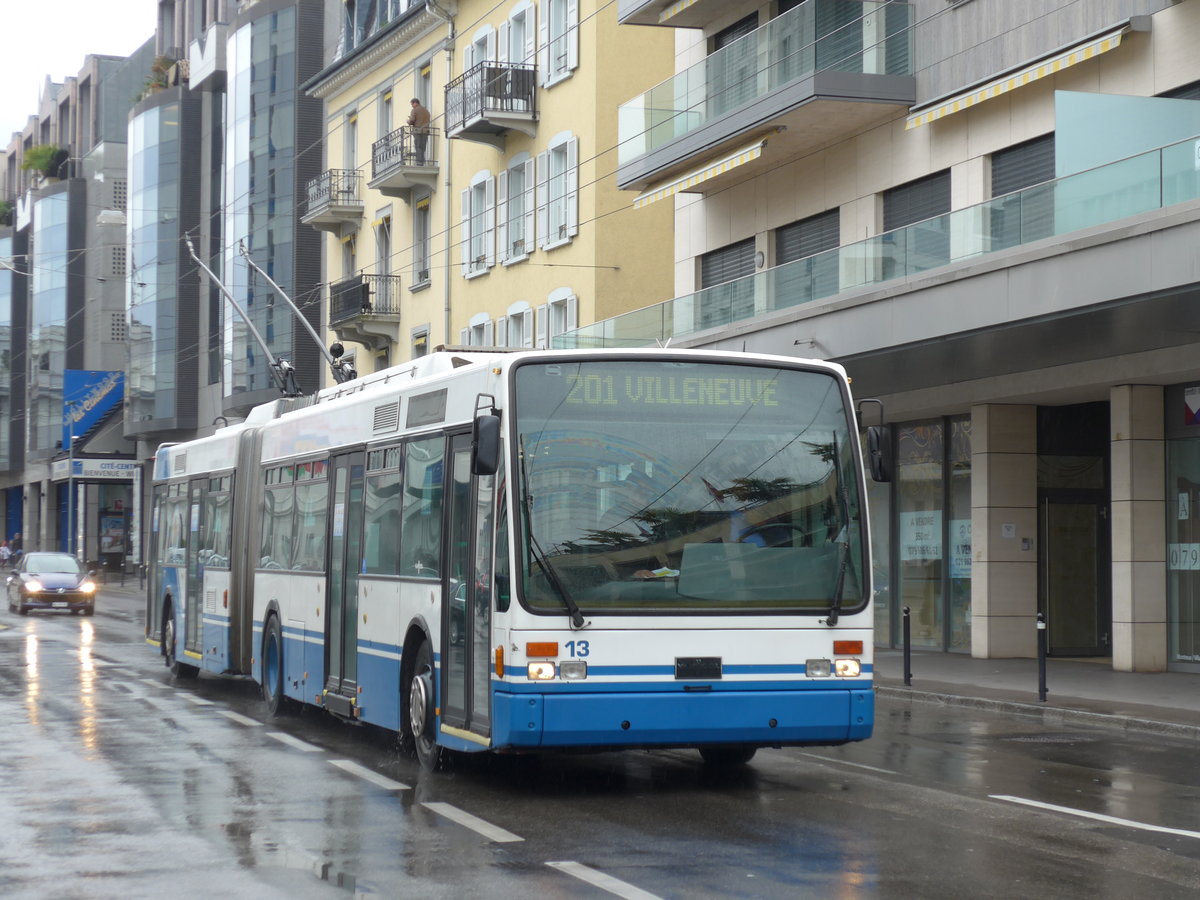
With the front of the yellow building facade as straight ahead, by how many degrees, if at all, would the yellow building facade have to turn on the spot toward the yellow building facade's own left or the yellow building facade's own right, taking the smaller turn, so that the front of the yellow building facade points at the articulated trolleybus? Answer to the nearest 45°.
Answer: approximately 45° to the yellow building facade's own left

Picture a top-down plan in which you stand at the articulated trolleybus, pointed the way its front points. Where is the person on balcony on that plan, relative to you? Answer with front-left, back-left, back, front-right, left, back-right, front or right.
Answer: back-left

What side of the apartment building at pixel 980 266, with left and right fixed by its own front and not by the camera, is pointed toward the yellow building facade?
right

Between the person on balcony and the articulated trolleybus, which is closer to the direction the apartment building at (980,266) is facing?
the articulated trolleybus

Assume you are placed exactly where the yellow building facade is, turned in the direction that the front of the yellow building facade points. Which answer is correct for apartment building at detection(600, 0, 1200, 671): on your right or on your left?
on your left

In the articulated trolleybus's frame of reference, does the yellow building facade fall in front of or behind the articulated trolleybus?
behind

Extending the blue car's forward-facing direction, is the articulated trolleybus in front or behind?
in front

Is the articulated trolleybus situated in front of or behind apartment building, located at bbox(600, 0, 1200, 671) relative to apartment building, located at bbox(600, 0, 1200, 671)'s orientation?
in front

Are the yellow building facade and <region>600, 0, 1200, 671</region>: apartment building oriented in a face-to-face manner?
no

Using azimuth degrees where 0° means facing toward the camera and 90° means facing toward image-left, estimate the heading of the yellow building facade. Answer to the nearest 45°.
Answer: approximately 45°

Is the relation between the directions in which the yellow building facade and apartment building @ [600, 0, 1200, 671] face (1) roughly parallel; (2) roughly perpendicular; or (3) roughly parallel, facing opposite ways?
roughly parallel

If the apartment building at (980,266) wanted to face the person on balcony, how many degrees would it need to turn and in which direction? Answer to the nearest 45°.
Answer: approximately 90° to its right

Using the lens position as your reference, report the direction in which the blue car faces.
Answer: facing the viewer

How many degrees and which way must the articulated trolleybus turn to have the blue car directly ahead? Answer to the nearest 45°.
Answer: approximately 135° to its left
